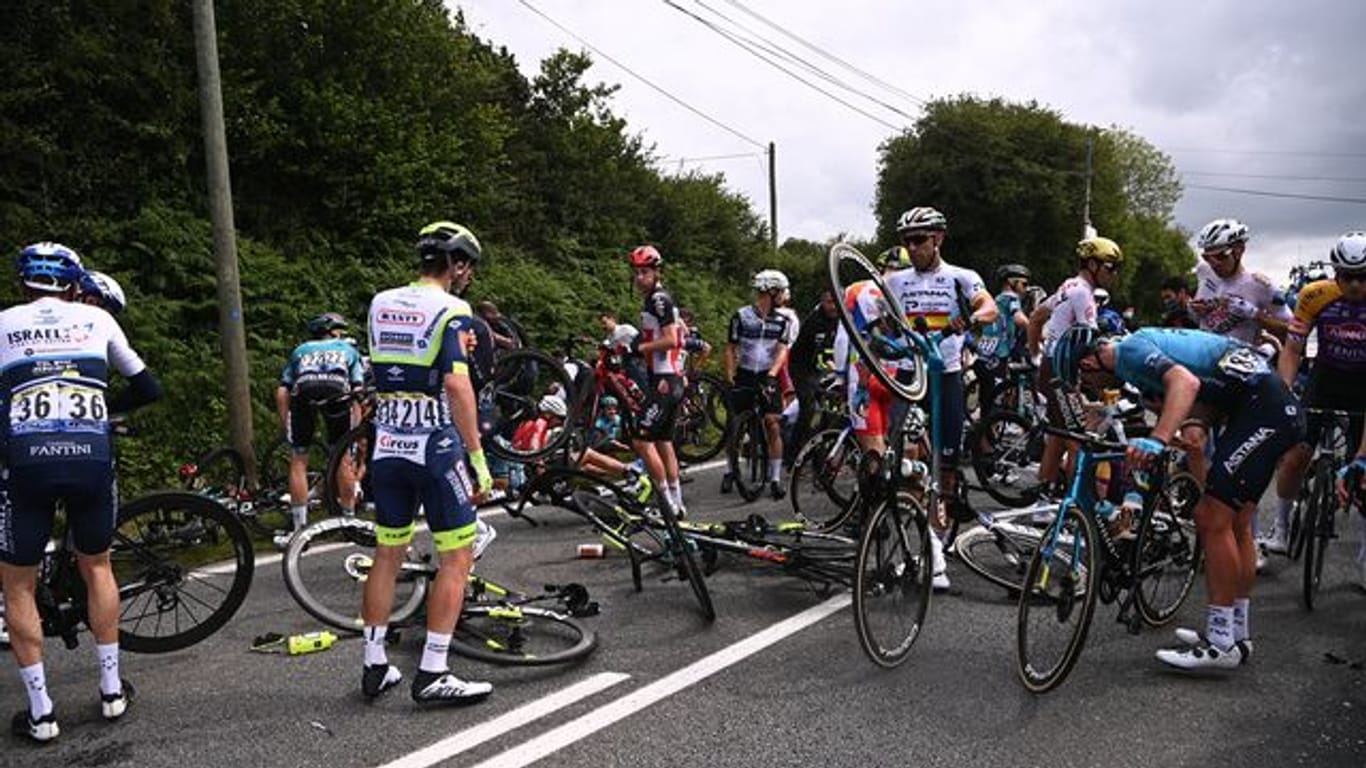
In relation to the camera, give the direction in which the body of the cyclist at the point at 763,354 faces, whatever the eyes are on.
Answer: toward the camera

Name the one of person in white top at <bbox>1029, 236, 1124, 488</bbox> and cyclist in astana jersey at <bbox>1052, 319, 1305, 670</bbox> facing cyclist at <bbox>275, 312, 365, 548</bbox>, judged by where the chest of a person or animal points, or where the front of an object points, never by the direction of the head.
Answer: the cyclist in astana jersey

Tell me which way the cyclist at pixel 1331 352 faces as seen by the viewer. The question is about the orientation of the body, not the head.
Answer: toward the camera

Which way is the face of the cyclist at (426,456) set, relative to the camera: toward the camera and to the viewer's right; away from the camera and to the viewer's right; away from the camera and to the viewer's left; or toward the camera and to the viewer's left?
away from the camera and to the viewer's right

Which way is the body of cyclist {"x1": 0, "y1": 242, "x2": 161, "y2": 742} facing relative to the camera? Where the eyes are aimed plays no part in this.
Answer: away from the camera

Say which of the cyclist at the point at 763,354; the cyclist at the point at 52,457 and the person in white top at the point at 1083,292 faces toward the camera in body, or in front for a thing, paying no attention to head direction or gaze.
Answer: the cyclist at the point at 763,354

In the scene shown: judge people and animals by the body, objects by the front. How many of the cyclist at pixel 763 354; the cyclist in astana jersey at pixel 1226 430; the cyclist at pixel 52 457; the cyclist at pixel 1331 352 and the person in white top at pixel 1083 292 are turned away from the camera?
1

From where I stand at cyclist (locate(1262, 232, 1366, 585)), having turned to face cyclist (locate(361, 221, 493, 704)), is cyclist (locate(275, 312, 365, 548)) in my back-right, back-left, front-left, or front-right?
front-right

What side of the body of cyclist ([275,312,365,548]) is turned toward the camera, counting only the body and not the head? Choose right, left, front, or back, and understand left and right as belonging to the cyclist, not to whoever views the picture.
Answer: back

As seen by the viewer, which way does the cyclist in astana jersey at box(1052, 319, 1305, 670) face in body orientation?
to the viewer's left

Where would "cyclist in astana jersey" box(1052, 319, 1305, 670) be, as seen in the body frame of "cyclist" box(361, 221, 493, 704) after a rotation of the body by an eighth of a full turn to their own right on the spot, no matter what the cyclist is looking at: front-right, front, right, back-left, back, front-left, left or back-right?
front

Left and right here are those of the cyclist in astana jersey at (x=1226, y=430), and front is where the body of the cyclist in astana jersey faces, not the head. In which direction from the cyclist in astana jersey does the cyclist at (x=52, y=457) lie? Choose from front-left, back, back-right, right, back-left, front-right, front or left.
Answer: front-left

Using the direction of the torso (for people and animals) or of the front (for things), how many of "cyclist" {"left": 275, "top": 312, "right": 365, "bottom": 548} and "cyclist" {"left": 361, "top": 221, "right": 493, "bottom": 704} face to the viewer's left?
0

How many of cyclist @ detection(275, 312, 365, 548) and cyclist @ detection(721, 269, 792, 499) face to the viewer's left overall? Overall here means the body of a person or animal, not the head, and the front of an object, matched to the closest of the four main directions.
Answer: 0
